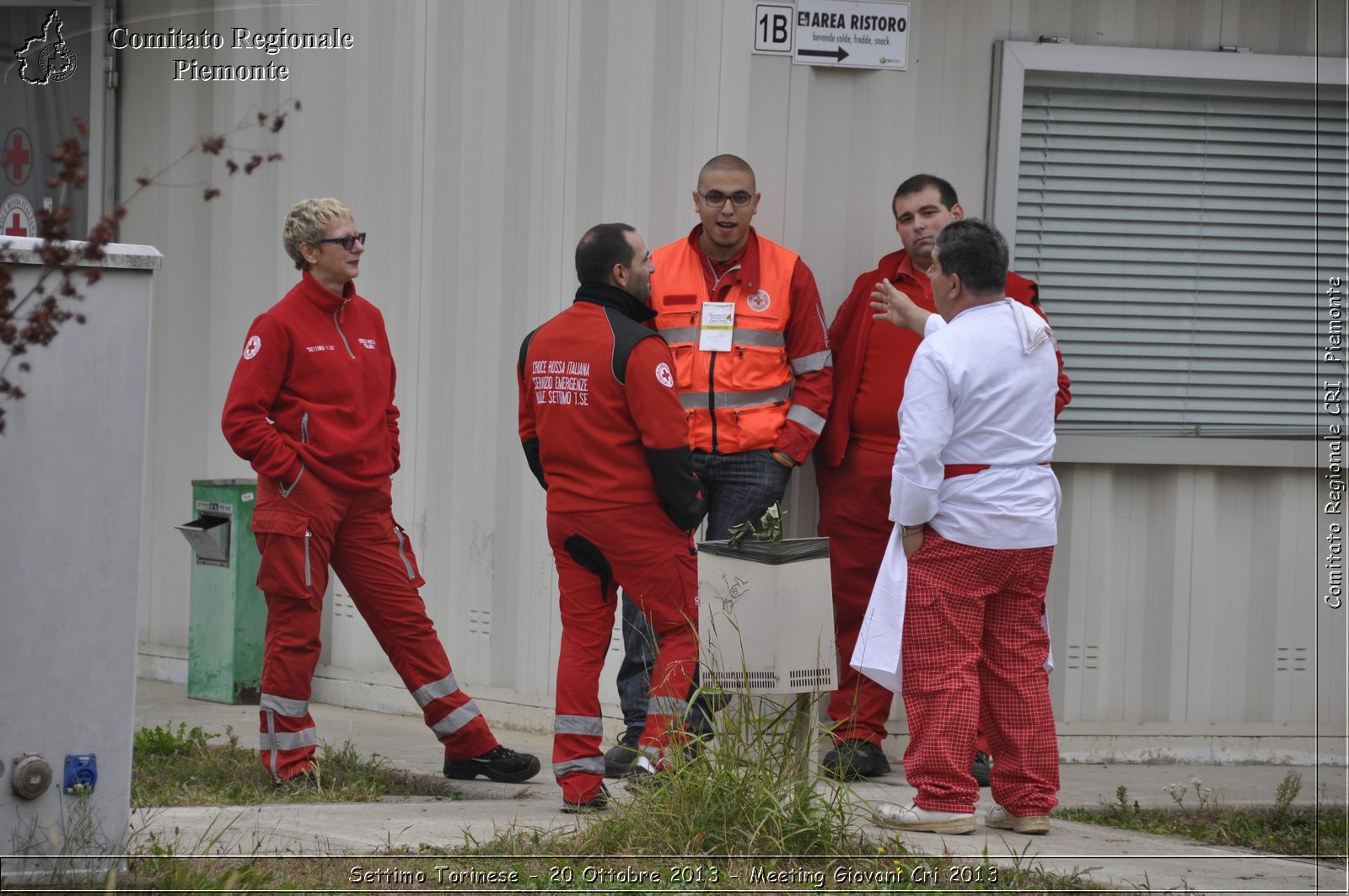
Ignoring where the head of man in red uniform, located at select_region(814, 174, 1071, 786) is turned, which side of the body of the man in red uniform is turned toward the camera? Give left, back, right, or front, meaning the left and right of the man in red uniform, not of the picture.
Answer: front

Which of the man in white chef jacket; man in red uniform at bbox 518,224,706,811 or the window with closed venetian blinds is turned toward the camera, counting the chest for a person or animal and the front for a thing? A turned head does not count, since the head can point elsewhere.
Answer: the window with closed venetian blinds

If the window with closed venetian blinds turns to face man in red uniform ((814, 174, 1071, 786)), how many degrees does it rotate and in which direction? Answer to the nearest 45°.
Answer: approximately 45° to its right

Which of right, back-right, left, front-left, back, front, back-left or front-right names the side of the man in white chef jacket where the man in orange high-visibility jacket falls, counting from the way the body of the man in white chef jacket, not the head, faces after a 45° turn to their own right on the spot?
front-left

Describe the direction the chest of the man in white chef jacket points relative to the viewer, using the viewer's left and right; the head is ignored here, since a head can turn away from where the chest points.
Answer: facing away from the viewer and to the left of the viewer

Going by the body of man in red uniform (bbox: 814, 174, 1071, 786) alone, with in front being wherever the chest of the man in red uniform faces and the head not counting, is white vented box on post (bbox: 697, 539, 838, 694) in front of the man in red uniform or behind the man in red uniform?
in front

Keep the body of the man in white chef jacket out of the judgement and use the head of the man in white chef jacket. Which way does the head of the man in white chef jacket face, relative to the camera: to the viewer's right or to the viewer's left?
to the viewer's left

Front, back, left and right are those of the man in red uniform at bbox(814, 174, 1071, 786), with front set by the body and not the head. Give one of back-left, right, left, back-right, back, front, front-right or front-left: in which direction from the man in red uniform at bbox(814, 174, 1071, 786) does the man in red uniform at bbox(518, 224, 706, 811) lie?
front-right

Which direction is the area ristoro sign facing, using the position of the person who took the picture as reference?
facing the viewer

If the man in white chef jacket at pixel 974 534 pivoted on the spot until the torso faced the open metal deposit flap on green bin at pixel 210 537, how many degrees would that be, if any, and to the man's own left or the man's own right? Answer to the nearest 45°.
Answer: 0° — they already face it
